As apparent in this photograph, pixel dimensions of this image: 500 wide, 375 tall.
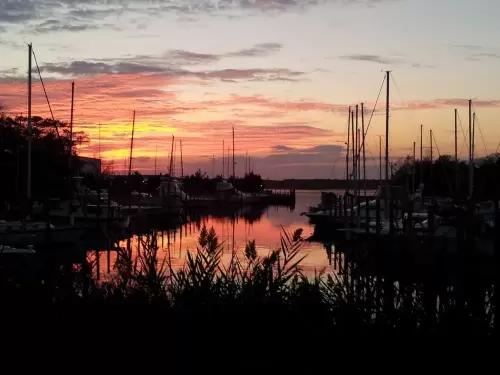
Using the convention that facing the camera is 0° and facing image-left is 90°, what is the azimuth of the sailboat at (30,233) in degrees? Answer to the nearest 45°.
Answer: approximately 270°
